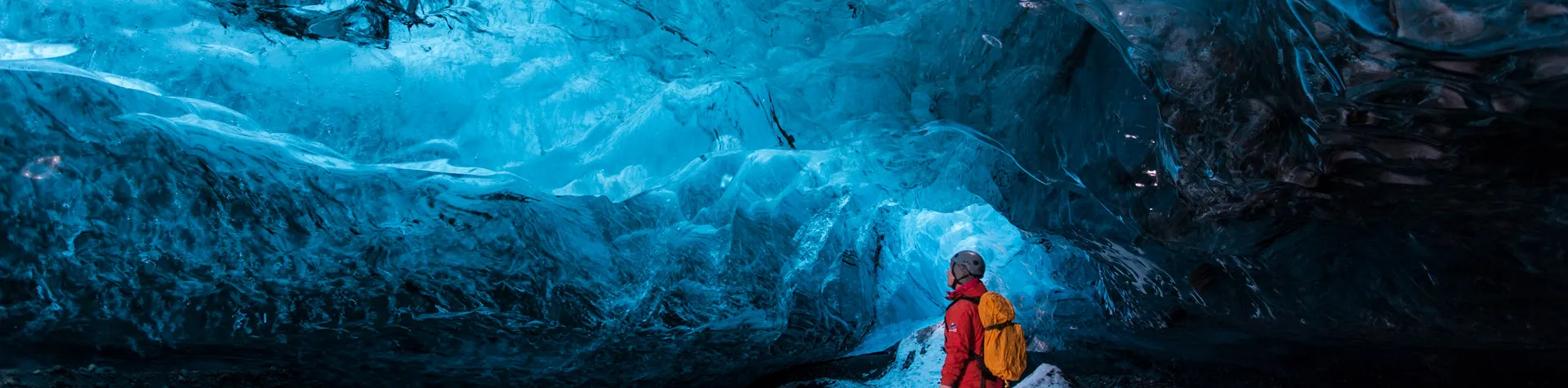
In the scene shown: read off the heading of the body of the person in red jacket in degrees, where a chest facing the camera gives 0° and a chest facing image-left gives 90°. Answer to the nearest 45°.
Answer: approximately 90°
